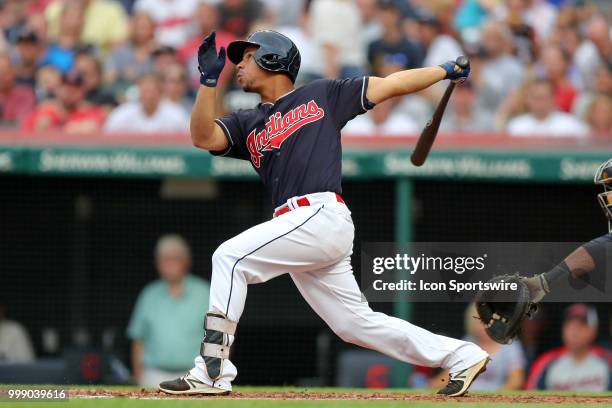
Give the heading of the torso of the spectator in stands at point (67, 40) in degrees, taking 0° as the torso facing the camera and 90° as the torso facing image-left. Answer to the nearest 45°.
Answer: approximately 0°

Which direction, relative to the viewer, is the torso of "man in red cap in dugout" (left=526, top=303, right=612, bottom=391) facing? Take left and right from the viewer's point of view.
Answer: facing the viewer

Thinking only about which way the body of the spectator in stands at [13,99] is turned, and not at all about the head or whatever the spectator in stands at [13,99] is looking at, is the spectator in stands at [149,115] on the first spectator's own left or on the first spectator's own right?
on the first spectator's own left

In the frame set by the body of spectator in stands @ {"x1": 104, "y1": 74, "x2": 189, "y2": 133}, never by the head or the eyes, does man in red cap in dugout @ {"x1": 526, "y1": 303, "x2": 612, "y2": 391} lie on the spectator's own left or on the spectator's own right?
on the spectator's own left

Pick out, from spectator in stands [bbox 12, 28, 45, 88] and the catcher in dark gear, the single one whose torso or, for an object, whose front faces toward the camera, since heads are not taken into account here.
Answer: the spectator in stands

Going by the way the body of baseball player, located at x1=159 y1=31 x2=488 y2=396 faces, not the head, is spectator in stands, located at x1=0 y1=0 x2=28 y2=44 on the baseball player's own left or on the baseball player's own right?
on the baseball player's own right

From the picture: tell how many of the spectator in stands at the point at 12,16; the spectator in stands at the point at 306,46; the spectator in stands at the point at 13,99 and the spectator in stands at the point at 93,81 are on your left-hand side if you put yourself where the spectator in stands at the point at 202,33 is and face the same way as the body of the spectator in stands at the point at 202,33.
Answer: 1

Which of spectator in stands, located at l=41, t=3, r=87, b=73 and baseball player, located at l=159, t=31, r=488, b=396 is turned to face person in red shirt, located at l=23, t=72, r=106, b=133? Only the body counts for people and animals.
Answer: the spectator in stands

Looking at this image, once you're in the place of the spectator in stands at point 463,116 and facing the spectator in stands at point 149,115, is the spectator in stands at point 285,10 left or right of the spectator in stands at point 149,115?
right

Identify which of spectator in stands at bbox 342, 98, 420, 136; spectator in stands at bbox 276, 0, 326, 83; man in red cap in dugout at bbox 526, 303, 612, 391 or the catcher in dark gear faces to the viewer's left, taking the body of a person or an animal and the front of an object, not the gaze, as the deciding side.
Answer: the catcher in dark gear

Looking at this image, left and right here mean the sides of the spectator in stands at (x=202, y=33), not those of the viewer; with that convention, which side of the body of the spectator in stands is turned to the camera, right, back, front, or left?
front

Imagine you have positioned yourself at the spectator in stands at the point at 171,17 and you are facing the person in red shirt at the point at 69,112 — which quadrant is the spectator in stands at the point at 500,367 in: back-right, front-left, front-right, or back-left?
front-left

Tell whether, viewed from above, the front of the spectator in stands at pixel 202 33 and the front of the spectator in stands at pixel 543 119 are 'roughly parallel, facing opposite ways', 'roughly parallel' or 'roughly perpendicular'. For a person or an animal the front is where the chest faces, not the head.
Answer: roughly parallel

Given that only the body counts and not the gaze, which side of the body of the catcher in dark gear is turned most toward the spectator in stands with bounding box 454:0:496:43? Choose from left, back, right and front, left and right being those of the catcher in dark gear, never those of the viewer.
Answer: right

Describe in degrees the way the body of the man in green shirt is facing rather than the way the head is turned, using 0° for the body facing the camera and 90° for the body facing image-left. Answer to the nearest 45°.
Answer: approximately 0°

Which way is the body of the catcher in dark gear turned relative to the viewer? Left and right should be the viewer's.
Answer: facing to the left of the viewer
